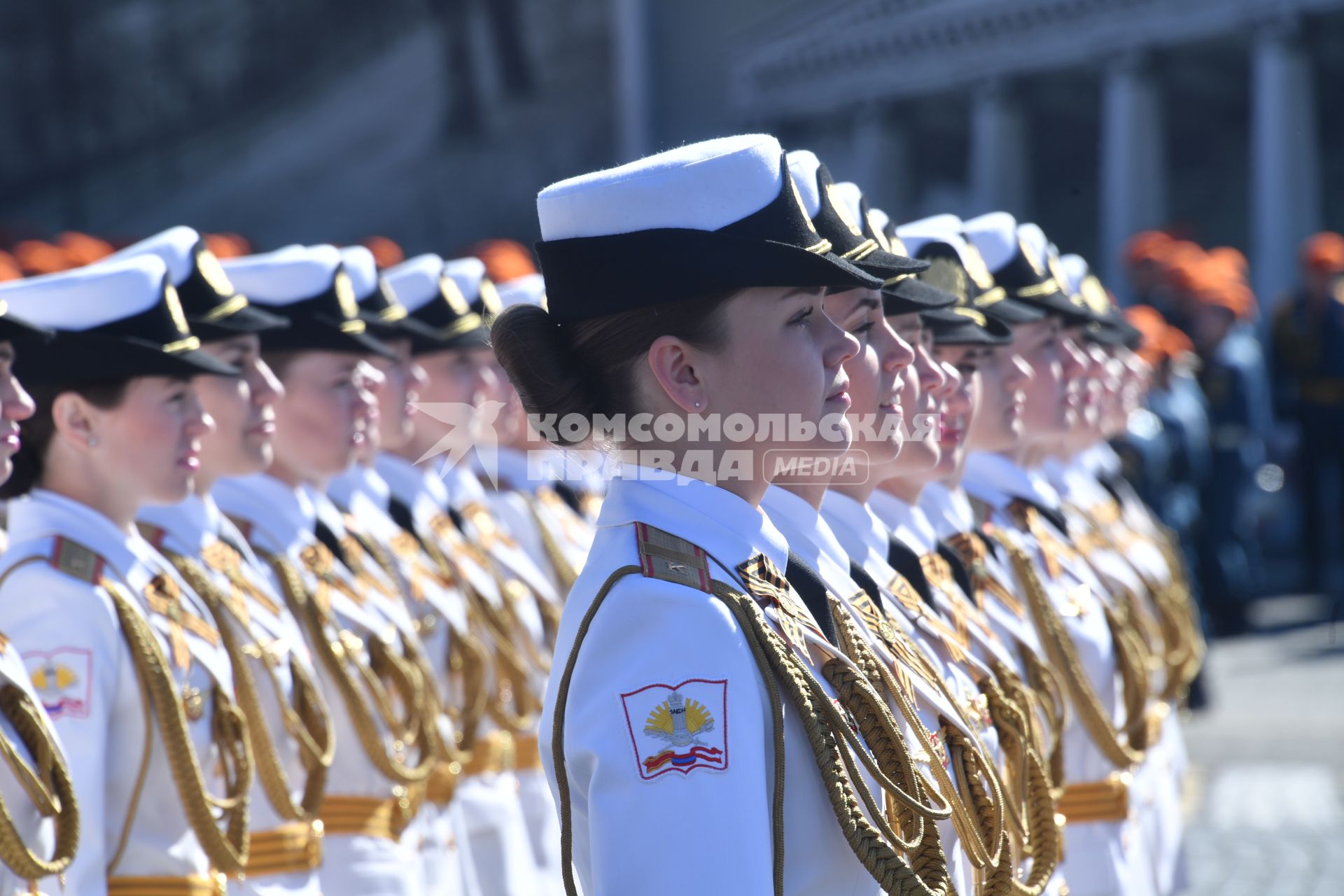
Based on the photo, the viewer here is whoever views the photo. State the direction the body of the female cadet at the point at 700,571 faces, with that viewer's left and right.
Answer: facing to the right of the viewer

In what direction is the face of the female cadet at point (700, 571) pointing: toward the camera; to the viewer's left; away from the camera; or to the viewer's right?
to the viewer's right

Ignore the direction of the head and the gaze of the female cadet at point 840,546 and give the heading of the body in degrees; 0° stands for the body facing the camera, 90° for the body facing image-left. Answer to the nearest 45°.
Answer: approximately 270°

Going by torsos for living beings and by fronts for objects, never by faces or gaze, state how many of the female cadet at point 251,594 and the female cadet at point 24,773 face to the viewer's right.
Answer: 2

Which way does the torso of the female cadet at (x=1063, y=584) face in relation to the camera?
to the viewer's right

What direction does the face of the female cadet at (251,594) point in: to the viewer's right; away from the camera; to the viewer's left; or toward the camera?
to the viewer's right

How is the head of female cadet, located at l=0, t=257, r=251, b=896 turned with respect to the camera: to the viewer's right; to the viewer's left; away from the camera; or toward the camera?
to the viewer's right

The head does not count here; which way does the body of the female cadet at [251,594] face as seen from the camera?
to the viewer's right

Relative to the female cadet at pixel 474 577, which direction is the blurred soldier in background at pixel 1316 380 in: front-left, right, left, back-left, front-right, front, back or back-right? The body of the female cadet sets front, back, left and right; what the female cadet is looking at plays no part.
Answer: left
